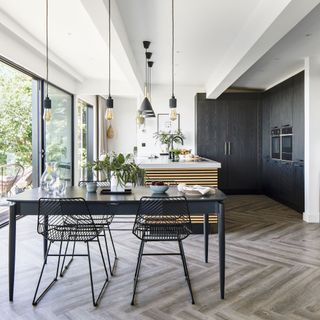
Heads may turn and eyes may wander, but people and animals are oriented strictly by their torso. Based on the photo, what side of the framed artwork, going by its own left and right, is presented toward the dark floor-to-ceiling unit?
left

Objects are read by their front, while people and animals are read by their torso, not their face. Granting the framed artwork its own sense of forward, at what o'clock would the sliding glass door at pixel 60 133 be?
The sliding glass door is roughly at 2 o'clock from the framed artwork.

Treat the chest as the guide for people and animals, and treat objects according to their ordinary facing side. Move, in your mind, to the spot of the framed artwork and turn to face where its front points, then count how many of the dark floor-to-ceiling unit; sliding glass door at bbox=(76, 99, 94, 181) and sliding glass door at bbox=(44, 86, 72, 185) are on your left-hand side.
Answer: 1

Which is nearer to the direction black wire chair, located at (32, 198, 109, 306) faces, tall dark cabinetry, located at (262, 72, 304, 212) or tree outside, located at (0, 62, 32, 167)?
the tall dark cabinetry

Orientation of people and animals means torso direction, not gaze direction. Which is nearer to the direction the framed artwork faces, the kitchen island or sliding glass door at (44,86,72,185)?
the kitchen island

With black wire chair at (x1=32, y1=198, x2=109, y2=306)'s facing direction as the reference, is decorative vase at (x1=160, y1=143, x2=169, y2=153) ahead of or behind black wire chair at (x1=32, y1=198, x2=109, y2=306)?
ahead

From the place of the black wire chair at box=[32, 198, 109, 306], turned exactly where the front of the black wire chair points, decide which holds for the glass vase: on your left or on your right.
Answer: on your left

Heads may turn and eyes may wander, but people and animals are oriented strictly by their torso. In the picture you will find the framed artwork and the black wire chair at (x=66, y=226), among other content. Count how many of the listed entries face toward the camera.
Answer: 1

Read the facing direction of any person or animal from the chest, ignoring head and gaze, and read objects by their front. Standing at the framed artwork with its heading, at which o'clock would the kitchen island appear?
The kitchen island is roughly at 12 o'clock from the framed artwork.

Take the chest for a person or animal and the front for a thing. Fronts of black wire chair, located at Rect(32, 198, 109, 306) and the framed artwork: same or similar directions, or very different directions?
very different directions

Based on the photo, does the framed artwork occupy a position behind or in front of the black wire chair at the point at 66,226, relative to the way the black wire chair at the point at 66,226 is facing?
in front

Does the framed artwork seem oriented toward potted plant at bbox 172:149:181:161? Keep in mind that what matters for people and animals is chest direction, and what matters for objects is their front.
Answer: yes

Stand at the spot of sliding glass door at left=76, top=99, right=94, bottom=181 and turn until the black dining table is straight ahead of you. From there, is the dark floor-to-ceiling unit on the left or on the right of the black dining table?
left

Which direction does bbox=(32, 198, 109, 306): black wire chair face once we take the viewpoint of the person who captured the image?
facing away from the viewer and to the right of the viewer
